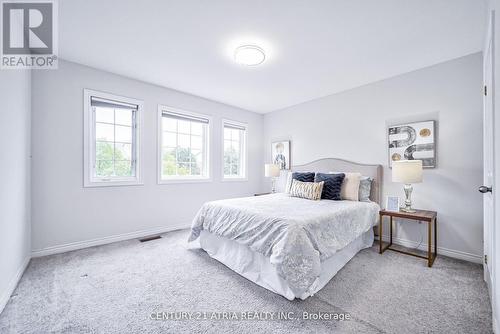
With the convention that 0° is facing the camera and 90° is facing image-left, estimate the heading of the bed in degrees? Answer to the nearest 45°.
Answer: approximately 45°

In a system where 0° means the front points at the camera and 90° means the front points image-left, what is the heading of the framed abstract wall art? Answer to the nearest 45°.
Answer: approximately 45°

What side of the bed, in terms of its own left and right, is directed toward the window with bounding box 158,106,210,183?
right

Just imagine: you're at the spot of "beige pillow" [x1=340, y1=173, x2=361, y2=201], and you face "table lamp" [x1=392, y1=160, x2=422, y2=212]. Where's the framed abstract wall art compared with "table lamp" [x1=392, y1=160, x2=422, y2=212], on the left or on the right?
left

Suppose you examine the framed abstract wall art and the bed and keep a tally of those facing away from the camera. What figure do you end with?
0

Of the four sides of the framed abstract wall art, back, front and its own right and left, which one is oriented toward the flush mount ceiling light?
front

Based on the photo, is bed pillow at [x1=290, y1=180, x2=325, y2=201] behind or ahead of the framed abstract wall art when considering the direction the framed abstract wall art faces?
ahead

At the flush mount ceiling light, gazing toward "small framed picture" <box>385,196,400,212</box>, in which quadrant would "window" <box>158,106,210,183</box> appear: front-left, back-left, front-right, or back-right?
back-left
